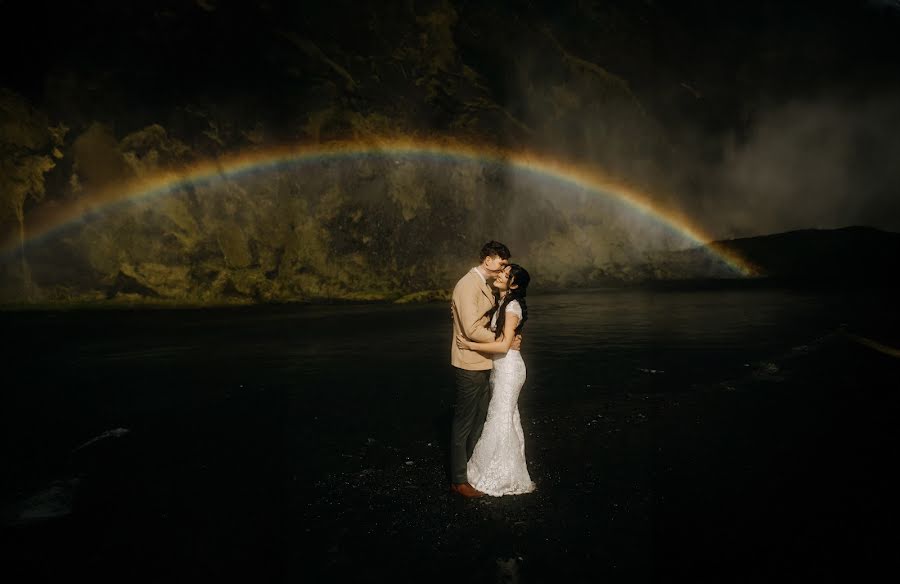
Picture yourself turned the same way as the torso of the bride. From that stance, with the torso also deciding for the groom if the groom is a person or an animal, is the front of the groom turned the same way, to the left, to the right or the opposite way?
the opposite way

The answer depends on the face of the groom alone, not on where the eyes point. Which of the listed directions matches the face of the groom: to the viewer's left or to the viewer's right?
to the viewer's right

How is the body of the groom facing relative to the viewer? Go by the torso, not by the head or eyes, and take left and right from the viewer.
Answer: facing to the right of the viewer

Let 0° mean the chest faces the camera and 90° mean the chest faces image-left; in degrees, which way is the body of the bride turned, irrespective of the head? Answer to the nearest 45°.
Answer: approximately 90°
